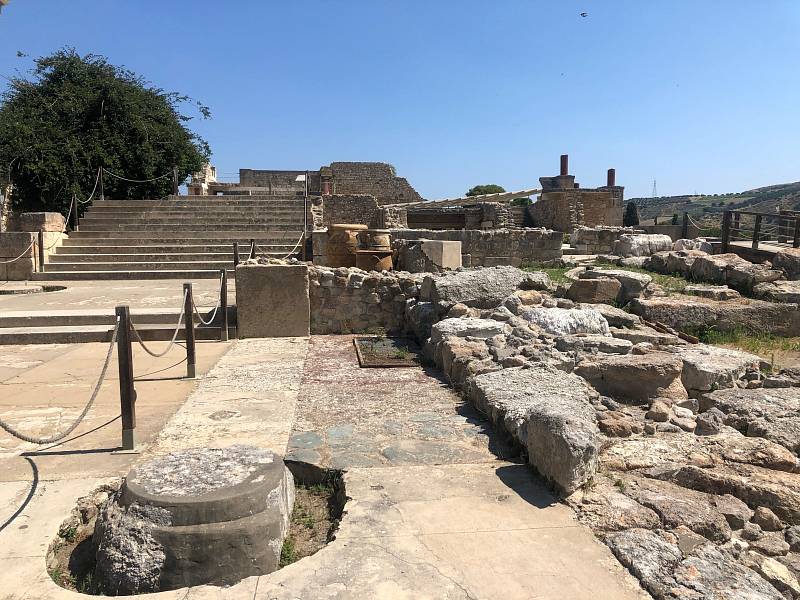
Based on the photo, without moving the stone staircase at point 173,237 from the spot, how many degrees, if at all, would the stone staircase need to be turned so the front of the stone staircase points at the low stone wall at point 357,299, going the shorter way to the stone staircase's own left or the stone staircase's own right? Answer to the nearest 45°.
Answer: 0° — it already faces it

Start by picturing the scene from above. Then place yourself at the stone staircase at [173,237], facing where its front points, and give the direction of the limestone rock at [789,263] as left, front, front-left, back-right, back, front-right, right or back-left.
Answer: front-left

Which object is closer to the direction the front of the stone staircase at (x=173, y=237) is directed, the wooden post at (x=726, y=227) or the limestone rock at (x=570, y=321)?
the limestone rock

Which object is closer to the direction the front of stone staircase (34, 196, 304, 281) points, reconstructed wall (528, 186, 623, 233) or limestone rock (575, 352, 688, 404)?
the limestone rock

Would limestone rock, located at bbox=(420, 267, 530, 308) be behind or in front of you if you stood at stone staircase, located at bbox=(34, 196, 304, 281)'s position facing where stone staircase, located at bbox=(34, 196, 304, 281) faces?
in front

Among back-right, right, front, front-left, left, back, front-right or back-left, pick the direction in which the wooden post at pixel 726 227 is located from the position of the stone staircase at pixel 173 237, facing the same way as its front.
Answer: front-left

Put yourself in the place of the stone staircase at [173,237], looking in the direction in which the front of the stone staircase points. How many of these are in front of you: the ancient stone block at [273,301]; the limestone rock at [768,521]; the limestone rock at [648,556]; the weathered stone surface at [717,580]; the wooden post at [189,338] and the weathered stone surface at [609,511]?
6

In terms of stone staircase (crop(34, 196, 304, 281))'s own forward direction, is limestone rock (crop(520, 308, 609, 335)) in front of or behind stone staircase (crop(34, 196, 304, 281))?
in front

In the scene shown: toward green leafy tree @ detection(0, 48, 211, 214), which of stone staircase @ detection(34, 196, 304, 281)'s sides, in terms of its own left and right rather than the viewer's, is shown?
back

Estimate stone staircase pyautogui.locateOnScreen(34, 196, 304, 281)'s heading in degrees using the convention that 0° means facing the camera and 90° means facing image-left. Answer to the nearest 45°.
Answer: approximately 0°

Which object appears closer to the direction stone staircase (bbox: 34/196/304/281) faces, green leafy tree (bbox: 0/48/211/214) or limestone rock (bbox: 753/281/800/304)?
the limestone rock

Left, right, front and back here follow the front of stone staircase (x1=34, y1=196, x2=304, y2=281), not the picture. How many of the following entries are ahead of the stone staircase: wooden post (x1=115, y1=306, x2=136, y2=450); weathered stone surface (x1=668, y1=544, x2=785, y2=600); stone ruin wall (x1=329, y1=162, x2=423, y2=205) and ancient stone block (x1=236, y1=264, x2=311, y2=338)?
3

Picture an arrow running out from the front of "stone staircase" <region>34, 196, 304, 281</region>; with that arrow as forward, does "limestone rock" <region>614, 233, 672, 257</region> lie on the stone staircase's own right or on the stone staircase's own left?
on the stone staircase's own left

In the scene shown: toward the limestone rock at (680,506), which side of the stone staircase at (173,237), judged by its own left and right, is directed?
front

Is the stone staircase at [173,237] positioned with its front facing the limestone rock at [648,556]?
yes
